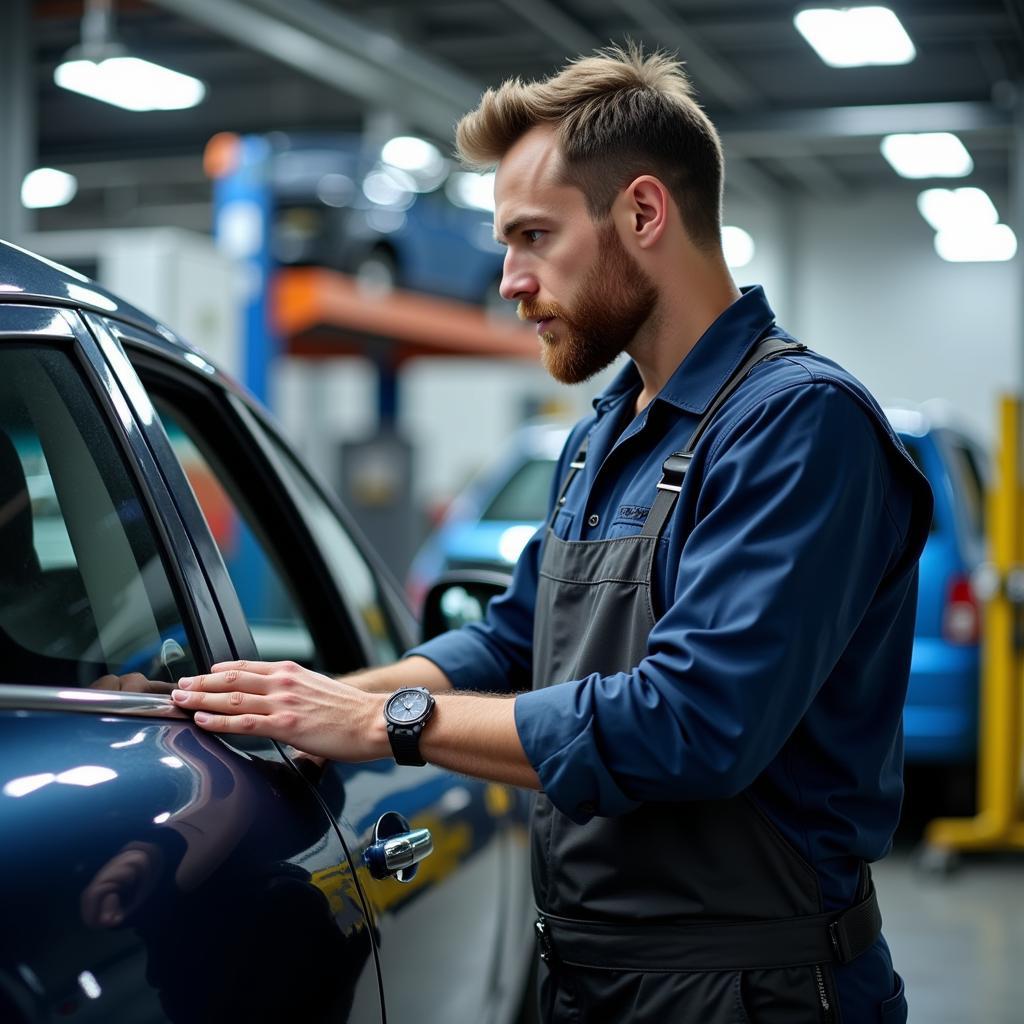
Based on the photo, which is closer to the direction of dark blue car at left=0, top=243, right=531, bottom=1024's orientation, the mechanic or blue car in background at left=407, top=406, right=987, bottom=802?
the blue car in background

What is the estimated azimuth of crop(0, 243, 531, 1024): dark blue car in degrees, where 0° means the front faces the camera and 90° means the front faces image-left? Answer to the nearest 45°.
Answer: approximately 225°

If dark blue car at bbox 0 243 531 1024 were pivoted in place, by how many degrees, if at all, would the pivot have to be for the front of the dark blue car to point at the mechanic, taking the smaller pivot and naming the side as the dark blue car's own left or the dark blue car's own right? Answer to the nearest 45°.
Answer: approximately 45° to the dark blue car's own right

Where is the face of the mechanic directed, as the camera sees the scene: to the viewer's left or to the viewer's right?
to the viewer's left
